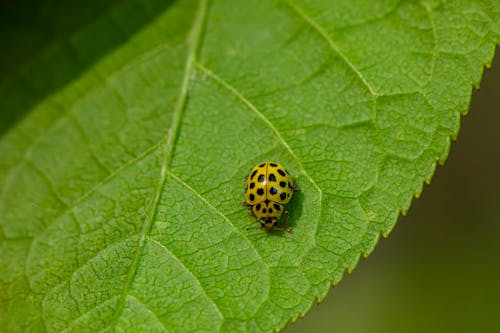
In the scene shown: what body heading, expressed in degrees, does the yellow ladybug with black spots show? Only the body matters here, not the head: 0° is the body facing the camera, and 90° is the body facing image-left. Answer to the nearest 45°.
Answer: approximately 0°
